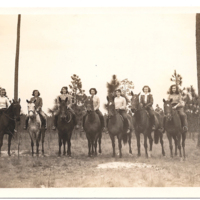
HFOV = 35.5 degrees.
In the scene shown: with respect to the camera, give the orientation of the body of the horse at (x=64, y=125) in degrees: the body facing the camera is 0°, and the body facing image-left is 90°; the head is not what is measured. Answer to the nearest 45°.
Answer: approximately 0°

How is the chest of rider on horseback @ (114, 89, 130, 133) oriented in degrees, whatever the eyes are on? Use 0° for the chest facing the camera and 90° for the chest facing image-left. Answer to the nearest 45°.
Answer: approximately 45°

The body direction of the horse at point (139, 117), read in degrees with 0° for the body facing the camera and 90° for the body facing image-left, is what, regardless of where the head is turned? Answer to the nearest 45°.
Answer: approximately 45°

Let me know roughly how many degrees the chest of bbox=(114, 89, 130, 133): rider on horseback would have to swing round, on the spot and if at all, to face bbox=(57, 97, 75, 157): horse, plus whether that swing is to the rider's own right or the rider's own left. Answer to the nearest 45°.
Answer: approximately 45° to the rider's own right

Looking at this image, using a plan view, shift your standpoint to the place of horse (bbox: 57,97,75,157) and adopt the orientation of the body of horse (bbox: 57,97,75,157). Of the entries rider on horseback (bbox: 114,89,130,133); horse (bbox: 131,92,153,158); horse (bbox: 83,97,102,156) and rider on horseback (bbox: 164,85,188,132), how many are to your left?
4

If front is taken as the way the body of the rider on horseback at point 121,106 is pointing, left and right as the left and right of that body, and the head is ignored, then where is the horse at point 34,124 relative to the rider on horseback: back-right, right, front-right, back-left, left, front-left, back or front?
front-right
